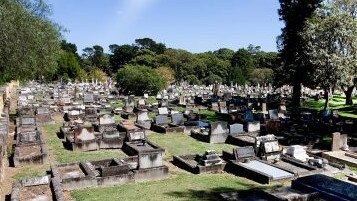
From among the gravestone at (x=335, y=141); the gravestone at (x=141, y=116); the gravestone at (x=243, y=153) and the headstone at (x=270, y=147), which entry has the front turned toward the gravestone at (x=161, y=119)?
the gravestone at (x=141, y=116)

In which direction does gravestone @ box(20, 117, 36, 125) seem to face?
toward the camera

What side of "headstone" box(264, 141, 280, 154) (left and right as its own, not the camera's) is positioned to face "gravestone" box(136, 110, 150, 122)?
back

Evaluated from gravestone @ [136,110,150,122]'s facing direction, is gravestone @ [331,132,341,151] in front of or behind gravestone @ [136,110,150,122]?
in front

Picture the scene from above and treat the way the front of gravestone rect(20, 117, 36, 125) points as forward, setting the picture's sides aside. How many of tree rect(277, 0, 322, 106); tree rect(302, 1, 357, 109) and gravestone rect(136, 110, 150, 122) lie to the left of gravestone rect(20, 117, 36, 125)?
3

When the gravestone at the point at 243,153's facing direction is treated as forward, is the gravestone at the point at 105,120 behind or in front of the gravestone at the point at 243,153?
behind

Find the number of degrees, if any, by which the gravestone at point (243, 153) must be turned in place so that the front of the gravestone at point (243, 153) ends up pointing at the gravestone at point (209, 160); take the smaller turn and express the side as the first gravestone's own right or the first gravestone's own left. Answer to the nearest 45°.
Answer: approximately 90° to the first gravestone's own right

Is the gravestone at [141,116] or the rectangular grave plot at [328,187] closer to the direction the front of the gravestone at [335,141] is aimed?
the rectangular grave plot

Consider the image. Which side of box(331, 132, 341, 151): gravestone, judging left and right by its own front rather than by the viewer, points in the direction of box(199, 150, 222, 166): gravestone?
right

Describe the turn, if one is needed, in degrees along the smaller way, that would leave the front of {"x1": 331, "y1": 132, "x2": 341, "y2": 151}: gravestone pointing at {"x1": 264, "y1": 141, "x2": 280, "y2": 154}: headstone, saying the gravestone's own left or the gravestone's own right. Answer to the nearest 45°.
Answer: approximately 90° to the gravestone's own right

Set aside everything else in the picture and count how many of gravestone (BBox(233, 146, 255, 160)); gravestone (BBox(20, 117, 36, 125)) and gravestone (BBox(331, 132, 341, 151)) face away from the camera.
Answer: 0

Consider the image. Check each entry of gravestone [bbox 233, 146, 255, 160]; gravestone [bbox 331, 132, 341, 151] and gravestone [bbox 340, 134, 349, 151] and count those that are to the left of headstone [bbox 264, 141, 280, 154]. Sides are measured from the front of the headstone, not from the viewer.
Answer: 2

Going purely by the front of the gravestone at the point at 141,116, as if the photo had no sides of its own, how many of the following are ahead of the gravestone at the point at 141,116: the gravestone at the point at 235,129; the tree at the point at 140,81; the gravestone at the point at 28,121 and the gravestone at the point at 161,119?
2

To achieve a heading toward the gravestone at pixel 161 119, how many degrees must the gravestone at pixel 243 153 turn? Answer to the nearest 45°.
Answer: approximately 180°
